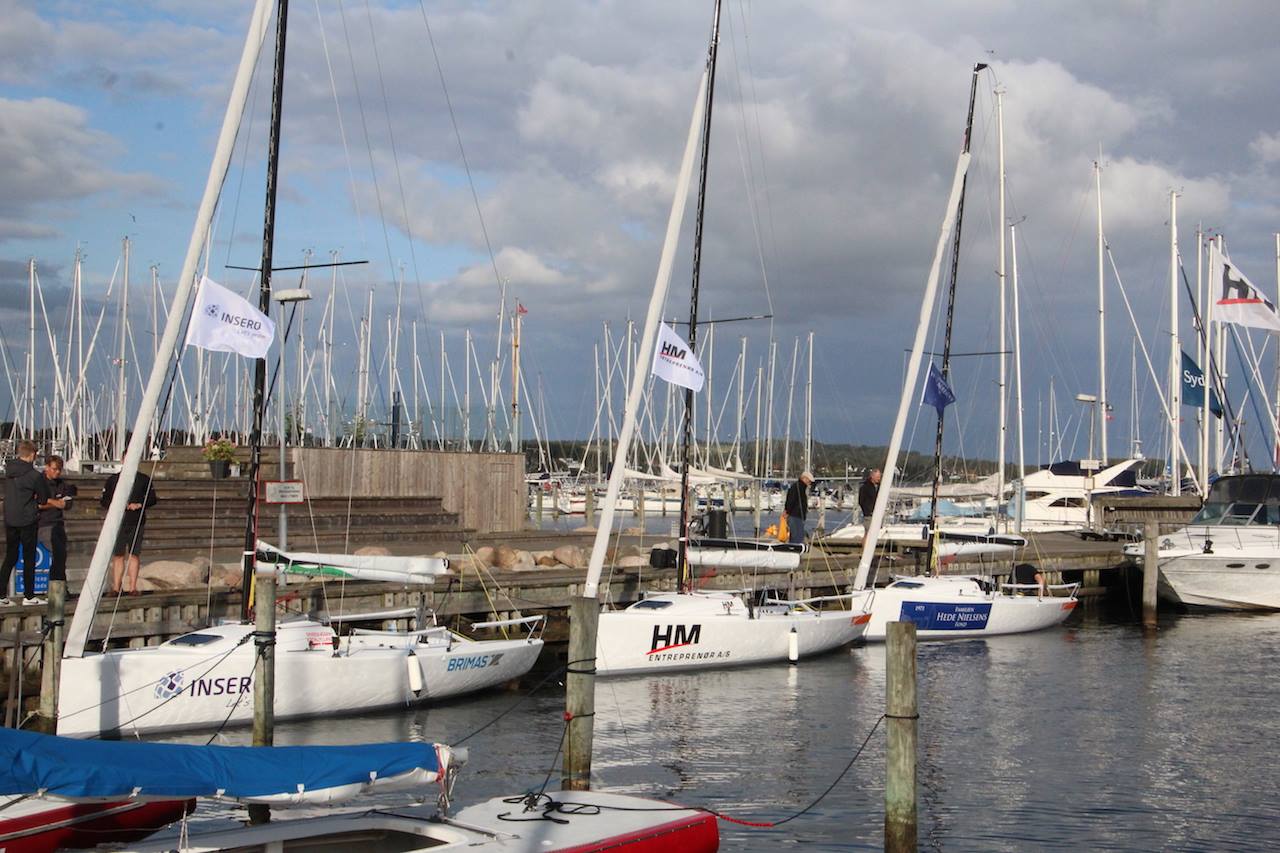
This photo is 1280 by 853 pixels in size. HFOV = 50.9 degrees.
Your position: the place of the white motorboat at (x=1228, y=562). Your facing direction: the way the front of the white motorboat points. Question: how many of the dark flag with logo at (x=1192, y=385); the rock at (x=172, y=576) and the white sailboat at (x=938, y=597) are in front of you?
2

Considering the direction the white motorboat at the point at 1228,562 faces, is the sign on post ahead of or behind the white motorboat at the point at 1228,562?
ahead

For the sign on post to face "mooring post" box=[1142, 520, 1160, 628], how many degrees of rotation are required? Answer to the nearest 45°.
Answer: approximately 135° to its left

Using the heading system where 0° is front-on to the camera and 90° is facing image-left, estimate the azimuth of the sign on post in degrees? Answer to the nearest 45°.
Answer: approximately 0°

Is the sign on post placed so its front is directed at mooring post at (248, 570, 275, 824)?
yes

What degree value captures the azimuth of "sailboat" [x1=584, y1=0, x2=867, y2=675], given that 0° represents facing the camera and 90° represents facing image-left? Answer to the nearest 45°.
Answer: approximately 45°

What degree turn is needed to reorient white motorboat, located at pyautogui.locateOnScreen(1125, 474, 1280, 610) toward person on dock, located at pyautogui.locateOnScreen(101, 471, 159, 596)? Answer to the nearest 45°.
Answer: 0° — it already faces them

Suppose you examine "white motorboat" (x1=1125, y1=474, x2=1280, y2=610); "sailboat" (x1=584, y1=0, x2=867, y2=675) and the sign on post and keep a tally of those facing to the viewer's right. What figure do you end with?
0

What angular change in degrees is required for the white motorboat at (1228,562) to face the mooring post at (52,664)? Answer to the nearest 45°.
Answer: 0° — it already faces it

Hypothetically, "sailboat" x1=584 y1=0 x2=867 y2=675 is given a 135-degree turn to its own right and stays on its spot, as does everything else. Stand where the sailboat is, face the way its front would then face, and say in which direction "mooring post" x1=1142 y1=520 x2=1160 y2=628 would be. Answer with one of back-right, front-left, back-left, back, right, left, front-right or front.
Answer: front-right

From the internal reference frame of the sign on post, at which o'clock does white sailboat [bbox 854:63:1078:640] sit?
The white sailboat is roughly at 8 o'clock from the sign on post.

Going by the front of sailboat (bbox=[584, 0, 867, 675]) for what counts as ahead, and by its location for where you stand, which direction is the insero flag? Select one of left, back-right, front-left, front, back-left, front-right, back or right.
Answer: front

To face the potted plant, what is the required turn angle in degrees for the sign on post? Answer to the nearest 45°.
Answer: approximately 180°

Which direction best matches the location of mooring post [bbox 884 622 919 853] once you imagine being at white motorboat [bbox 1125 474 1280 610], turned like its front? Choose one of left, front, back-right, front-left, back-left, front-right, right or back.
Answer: front-left

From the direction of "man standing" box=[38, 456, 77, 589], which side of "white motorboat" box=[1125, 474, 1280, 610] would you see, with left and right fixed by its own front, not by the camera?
front

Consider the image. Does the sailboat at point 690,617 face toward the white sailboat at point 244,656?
yes

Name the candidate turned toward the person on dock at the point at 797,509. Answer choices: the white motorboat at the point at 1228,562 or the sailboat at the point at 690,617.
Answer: the white motorboat

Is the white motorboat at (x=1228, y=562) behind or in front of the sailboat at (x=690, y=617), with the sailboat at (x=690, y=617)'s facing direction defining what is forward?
behind

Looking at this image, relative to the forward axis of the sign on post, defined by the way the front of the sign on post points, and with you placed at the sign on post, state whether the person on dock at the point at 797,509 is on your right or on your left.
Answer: on your left
